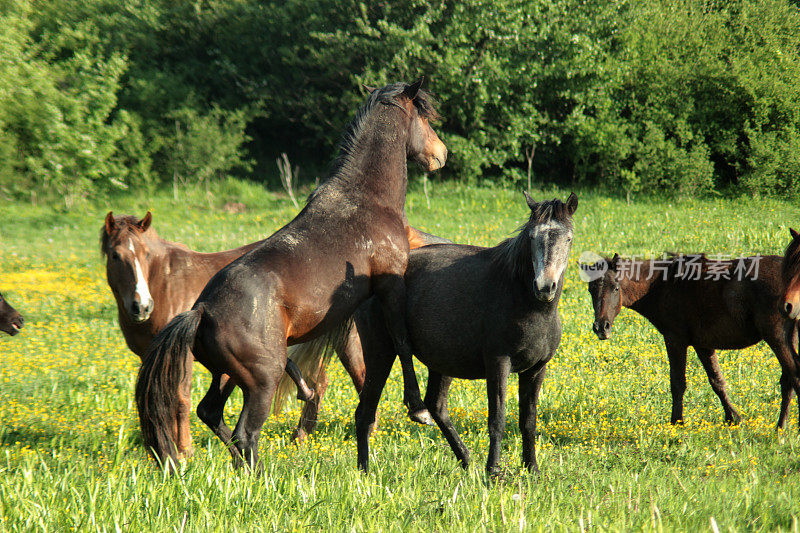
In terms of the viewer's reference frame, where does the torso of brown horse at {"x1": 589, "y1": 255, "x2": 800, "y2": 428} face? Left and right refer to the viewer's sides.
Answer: facing to the left of the viewer

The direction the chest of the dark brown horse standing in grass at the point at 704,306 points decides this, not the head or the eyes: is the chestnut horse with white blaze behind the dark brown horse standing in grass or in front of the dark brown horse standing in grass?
in front

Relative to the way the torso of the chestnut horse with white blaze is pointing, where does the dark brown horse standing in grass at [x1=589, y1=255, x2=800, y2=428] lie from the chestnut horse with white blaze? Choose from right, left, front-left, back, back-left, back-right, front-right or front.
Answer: back-left

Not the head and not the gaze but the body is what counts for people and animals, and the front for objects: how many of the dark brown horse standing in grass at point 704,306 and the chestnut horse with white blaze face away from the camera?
0

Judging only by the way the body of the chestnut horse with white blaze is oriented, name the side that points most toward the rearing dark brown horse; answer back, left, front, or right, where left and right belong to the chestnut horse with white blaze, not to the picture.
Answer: left

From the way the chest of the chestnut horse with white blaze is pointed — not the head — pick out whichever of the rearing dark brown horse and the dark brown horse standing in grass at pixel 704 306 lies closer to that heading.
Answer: the rearing dark brown horse
